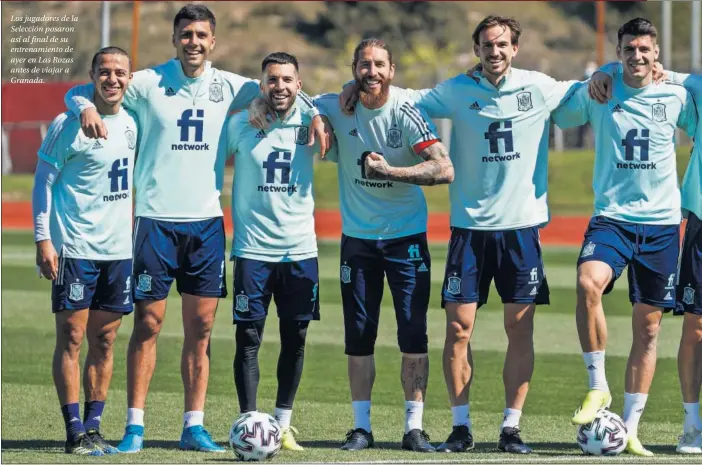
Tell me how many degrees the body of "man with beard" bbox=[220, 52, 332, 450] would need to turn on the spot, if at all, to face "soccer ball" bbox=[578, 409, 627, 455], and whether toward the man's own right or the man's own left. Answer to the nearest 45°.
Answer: approximately 90° to the man's own left

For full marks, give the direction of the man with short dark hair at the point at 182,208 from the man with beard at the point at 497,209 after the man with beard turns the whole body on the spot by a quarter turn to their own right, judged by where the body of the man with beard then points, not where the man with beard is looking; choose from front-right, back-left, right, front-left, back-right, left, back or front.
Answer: front

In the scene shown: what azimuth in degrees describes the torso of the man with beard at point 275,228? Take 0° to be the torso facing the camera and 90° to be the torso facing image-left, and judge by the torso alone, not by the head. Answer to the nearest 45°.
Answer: approximately 0°

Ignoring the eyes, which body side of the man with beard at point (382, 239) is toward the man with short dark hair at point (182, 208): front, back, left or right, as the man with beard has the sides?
right
